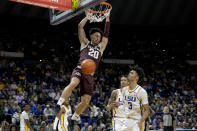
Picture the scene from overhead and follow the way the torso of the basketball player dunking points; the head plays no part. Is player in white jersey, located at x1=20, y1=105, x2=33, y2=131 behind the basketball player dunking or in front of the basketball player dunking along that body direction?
behind

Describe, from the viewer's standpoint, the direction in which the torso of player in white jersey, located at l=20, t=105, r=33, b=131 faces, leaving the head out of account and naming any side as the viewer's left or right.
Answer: facing to the right of the viewer

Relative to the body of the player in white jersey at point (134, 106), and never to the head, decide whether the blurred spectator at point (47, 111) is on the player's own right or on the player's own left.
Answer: on the player's own right

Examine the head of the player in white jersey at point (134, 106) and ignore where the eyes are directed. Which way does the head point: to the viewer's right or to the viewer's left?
to the viewer's left

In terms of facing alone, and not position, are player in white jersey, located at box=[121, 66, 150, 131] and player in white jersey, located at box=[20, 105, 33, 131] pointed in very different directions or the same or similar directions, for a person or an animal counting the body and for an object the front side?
very different directions

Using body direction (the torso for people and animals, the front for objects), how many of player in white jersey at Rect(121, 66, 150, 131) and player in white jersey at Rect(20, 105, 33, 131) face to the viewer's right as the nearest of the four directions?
1
